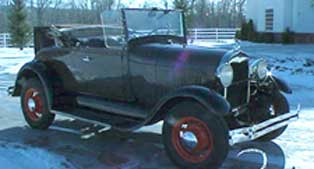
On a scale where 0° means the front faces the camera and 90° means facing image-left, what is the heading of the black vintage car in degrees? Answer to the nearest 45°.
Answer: approximately 315°

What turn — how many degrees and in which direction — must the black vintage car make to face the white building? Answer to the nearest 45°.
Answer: approximately 135° to its left

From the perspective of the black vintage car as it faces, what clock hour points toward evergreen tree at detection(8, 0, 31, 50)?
The evergreen tree is roughly at 7 o'clock from the black vintage car.
